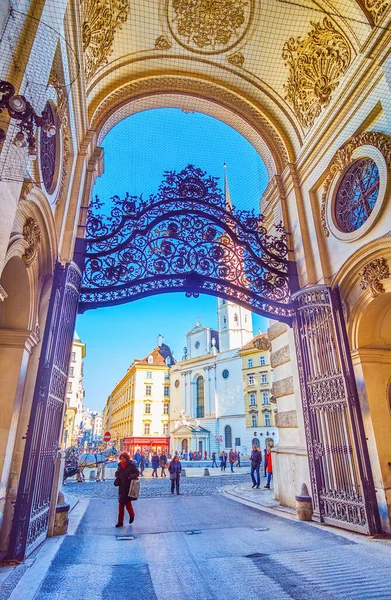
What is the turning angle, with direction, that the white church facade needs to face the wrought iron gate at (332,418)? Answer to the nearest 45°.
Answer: approximately 45° to its left

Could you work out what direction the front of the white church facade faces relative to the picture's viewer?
facing the viewer and to the left of the viewer

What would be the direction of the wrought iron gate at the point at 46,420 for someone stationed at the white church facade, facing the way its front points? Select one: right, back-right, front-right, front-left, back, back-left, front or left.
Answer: front-left

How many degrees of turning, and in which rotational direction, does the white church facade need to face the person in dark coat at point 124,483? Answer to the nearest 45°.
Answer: approximately 45° to its left

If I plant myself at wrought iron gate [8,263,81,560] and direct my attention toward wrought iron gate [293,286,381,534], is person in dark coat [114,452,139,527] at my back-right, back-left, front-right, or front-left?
front-left
